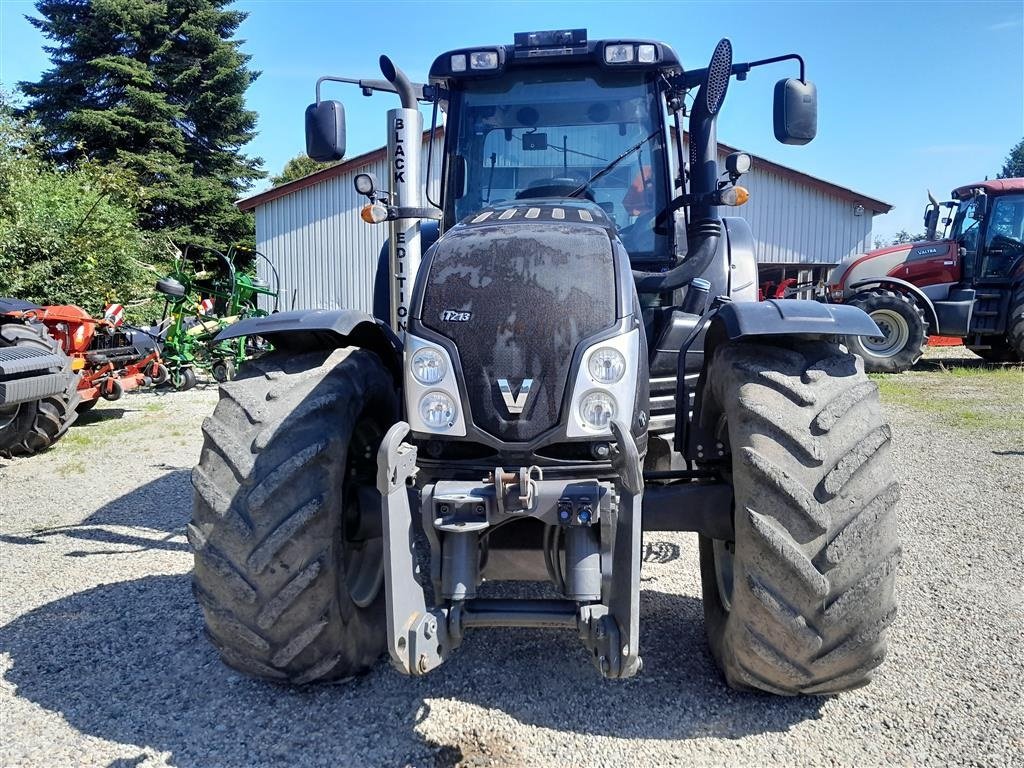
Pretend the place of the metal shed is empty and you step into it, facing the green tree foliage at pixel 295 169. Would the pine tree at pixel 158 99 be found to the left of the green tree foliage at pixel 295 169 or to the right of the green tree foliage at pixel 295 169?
left

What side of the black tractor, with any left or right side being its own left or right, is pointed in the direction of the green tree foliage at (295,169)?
back

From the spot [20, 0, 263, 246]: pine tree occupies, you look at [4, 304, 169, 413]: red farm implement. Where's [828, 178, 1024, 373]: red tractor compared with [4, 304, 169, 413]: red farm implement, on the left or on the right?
left

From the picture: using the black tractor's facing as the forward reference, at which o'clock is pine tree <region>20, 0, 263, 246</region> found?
The pine tree is roughly at 5 o'clock from the black tractor.

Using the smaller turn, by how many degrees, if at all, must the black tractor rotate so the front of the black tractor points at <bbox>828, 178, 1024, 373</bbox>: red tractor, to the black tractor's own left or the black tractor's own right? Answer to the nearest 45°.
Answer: approximately 135° to the black tractor's own left

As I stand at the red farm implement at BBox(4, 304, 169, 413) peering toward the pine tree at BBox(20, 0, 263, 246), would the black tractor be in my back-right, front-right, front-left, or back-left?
back-right

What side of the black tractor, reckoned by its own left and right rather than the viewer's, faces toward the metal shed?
back

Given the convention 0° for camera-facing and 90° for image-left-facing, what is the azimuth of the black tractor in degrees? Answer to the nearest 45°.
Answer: approximately 0°

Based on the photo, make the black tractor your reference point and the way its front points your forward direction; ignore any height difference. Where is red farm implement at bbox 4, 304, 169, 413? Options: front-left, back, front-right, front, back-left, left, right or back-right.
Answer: back-right
